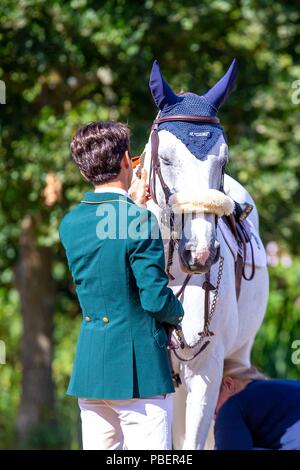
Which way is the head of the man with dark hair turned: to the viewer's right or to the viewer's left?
to the viewer's right

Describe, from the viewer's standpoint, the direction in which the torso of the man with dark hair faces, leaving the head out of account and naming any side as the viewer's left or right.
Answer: facing away from the viewer and to the right of the viewer

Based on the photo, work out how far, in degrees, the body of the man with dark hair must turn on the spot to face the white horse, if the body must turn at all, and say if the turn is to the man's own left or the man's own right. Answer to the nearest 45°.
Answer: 0° — they already face it

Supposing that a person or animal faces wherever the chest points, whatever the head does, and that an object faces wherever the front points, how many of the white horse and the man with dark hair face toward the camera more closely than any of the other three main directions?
1
